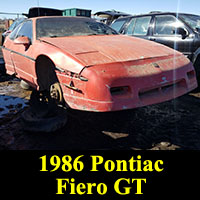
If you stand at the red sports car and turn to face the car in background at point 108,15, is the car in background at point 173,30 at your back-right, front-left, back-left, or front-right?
front-right

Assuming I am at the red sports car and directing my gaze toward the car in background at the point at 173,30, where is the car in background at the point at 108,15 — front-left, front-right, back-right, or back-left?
front-left

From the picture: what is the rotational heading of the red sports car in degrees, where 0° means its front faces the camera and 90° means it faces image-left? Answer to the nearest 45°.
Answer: approximately 315°

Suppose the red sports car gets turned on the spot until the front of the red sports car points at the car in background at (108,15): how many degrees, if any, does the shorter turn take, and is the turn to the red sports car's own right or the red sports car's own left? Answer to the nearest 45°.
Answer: approximately 135° to the red sports car's own left

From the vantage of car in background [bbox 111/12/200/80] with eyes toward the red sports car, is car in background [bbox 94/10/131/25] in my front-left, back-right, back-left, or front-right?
back-right

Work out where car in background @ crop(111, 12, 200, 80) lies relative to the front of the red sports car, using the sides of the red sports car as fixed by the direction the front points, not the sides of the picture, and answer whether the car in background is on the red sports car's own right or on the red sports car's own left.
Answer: on the red sports car's own left
